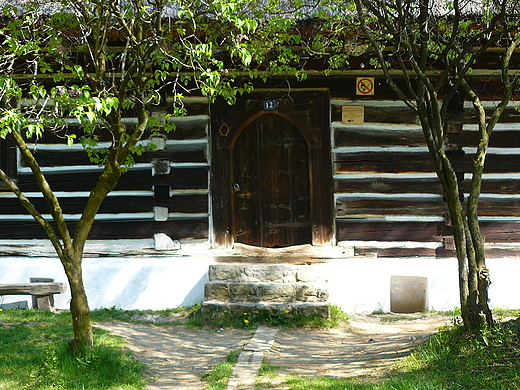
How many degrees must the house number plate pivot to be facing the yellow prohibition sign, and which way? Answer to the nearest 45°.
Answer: approximately 90° to its left

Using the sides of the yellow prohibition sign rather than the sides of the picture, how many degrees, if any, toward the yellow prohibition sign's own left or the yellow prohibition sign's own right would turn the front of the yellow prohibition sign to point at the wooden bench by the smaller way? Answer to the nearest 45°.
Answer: approximately 90° to the yellow prohibition sign's own right

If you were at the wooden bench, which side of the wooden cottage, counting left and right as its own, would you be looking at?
right

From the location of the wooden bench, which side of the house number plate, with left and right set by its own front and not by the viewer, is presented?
right

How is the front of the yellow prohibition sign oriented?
toward the camera

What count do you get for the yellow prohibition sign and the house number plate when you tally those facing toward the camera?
2

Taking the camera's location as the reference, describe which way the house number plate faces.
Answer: facing the viewer
